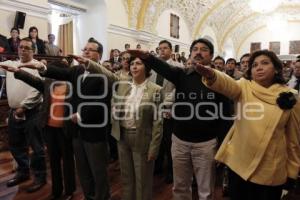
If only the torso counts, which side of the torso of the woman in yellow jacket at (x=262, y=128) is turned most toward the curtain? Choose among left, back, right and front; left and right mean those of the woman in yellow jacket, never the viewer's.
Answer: right

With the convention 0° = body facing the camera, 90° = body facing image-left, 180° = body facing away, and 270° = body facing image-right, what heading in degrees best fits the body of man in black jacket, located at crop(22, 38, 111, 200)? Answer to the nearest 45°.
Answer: approximately 45°

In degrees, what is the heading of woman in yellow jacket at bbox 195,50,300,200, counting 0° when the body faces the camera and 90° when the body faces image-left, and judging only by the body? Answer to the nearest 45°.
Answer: approximately 45°

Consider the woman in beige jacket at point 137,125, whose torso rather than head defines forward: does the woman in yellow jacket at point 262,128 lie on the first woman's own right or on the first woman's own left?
on the first woman's own left

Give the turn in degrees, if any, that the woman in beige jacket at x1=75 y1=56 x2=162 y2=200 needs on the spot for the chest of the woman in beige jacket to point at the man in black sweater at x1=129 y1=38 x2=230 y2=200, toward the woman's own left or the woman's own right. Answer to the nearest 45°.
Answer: approximately 90° to the woman's own left

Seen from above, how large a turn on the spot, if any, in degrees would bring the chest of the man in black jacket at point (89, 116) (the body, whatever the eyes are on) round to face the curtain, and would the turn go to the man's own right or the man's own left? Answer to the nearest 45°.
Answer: approximately 135° to the man's own right

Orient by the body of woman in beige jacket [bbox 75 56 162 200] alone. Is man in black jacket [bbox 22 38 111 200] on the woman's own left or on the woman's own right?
on the woman's own right

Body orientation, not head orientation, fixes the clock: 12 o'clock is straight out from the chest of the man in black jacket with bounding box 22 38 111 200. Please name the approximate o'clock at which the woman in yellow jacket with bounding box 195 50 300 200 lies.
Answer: The woman in yellow jacket is roughly at 9 o'clock from the man in black jacket.
